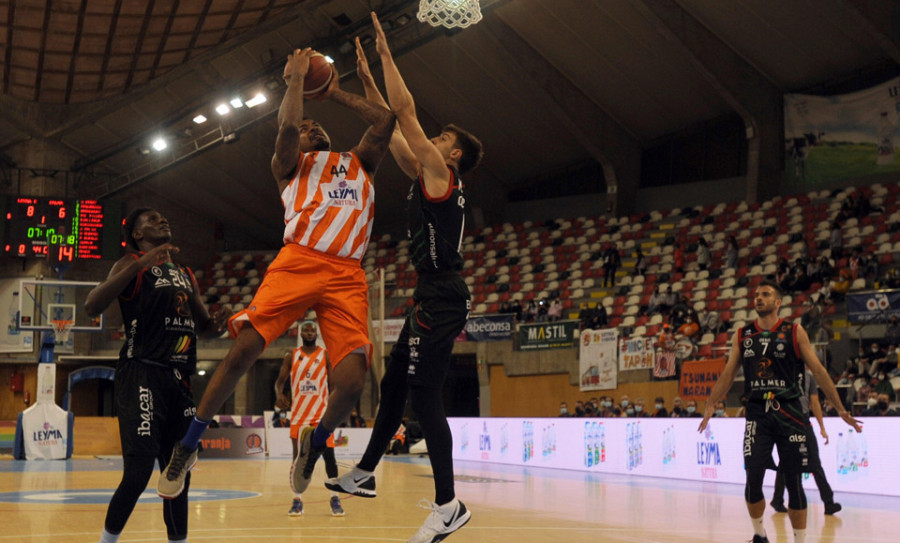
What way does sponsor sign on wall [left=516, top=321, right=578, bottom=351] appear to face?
toward the camera

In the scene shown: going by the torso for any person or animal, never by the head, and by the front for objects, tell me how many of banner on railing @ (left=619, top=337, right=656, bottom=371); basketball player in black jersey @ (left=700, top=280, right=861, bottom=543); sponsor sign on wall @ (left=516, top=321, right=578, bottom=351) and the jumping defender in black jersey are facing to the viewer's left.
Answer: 1

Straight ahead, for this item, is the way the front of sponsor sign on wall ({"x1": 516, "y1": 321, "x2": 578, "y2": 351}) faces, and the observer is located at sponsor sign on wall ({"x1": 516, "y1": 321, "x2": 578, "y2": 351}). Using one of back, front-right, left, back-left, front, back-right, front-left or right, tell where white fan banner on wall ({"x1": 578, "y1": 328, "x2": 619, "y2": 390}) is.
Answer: front-left

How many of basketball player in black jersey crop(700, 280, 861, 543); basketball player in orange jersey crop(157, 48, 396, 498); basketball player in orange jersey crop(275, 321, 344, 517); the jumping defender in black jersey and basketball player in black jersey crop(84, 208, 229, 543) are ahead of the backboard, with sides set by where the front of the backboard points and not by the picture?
5

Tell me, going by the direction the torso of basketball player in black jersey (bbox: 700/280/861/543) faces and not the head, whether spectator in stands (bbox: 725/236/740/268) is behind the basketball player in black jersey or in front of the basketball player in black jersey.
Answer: behind

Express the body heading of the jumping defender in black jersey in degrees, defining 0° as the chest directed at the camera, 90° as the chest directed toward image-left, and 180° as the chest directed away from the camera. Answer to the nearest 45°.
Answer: approximately 90°

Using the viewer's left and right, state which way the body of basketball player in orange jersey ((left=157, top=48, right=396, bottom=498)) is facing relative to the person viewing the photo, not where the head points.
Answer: facing the viewer

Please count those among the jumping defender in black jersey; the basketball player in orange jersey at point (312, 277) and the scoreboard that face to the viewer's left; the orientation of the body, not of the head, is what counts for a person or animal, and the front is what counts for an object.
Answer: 1

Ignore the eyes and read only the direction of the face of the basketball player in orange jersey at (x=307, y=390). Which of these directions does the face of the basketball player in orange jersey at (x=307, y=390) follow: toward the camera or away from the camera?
toward the camera

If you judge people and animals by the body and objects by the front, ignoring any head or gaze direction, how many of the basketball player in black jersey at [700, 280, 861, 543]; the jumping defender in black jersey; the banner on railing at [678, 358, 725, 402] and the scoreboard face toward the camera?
3

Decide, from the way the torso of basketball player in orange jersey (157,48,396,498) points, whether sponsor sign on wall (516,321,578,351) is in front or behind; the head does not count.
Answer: behind

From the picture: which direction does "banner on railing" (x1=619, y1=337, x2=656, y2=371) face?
toward the camera

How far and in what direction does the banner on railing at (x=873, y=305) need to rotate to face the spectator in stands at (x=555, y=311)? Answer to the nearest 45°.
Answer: approximately 135° to its right

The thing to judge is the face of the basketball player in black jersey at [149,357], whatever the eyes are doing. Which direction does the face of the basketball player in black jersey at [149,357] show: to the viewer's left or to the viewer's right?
to the viewer's right

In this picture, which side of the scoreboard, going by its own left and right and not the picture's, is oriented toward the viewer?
front

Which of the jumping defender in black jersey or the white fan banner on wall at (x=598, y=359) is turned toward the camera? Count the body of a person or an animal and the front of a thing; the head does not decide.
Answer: the white fan banner on wall
